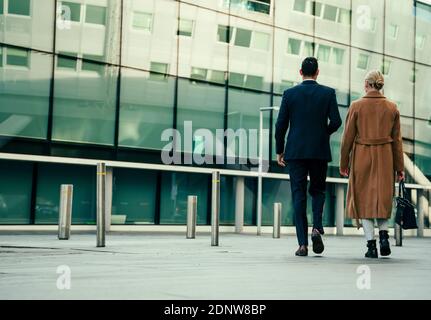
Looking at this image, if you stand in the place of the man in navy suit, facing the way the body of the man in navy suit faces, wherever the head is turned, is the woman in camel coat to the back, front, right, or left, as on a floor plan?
right

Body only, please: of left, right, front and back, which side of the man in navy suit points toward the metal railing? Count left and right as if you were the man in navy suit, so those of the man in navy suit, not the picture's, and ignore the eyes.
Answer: front

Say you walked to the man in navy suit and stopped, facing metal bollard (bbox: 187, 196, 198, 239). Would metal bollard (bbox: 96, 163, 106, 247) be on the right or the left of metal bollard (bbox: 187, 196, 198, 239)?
left

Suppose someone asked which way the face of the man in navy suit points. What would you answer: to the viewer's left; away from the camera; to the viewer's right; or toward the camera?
away from the camera

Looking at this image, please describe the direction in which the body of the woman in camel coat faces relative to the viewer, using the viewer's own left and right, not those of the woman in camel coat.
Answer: facing away from the viewer

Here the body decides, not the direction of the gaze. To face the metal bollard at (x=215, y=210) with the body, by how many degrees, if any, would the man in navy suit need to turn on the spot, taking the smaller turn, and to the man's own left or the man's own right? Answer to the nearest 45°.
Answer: approximately 45° to the man's own left

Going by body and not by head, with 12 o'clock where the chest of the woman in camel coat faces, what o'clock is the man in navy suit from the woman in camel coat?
The man in navy suit is roughly at 8 o'clock from the woman in camel coat.

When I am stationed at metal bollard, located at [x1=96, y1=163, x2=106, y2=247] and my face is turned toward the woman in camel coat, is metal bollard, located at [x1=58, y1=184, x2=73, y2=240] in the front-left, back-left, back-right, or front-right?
back-left

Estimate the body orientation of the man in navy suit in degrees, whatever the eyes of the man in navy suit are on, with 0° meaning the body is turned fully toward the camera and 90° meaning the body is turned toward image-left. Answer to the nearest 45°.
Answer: approximately 180°

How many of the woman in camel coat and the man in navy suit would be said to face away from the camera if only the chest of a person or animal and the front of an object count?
2
